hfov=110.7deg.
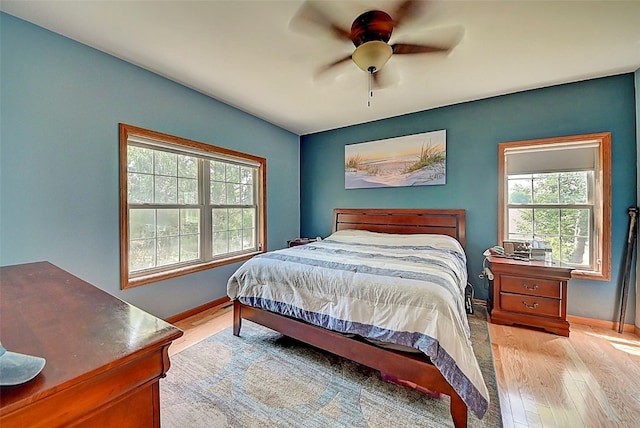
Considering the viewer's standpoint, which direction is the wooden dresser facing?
facing away from the viewer and to the right of the viewer

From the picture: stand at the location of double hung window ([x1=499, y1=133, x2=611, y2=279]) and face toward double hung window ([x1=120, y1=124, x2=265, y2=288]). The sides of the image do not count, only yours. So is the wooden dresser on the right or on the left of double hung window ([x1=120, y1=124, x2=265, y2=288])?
left

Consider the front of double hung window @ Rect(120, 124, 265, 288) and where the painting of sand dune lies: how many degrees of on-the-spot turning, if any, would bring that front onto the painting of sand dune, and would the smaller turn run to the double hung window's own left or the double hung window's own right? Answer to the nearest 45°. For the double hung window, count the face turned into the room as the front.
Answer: approximately 45° to the double hung window's own left

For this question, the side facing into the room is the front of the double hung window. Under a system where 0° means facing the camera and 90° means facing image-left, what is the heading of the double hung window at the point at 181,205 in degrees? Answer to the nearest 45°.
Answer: approximately 315°
